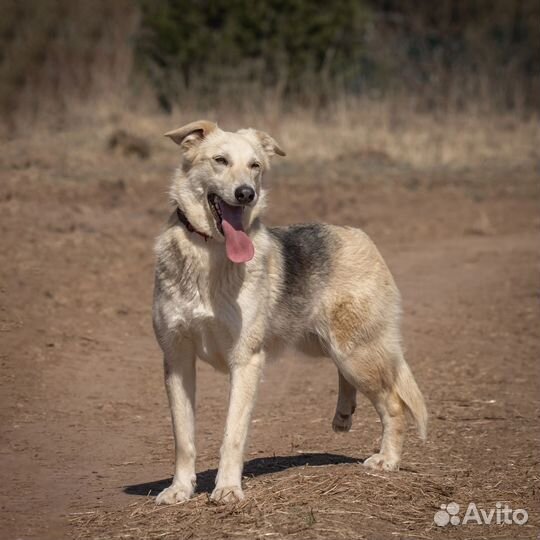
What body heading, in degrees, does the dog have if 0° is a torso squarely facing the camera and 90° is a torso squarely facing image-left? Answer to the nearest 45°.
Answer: approximately 45°
